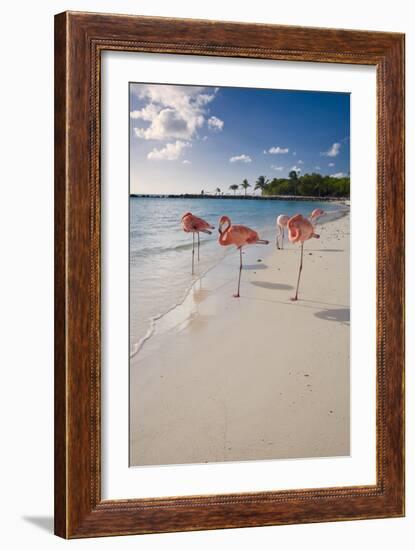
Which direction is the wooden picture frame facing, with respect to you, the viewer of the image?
facing the viewer and to the right of the viewer
